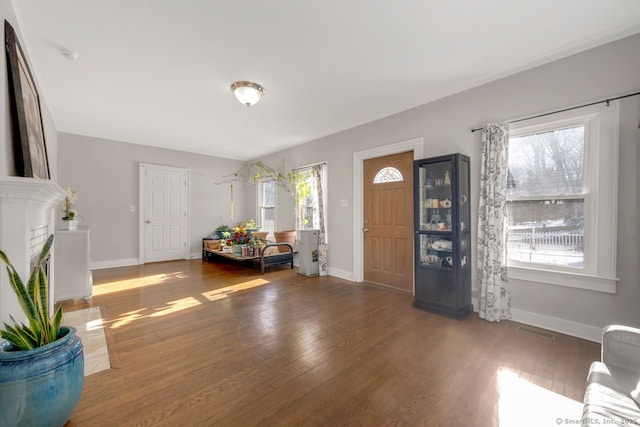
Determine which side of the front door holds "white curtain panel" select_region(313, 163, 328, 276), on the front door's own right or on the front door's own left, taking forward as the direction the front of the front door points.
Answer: on the front door's own right

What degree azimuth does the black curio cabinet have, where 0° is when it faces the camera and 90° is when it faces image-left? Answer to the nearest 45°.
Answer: approximately 45°

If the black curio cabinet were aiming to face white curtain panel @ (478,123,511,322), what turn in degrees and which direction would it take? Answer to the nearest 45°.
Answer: approximately 135° to its left

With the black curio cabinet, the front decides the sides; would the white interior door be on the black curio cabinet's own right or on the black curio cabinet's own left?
on the black curio cabinet's own right

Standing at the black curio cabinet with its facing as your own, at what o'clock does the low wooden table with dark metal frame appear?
The low wooden table with dark metal frame is roughly at 2 o'clock from the black curio cabinet.

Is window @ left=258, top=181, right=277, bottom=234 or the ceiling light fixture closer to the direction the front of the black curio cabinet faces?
the ceiling light fixture

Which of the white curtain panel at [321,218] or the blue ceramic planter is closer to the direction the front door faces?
the blue ceramic planter

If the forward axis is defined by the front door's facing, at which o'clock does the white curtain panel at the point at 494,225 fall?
The white curtain panel is roughly at 9 o'clock from the front door.

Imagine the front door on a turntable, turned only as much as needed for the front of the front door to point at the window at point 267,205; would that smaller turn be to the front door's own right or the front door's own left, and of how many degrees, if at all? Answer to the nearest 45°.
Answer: approximately 90° to the front door's own right

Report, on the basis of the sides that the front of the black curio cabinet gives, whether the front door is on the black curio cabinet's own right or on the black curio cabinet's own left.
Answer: on the black curio cabinet's own right

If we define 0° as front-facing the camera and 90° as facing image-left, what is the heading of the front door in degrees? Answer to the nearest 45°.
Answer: approximately 45°
